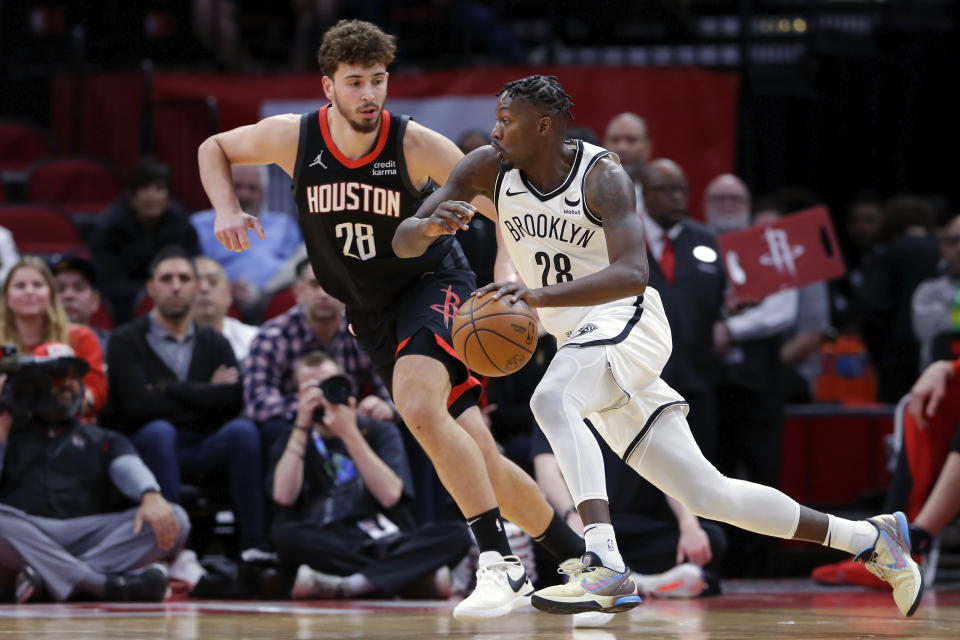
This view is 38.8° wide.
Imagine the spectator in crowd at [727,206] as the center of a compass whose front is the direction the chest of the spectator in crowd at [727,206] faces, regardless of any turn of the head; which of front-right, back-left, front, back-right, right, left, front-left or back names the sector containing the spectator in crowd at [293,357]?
front-right

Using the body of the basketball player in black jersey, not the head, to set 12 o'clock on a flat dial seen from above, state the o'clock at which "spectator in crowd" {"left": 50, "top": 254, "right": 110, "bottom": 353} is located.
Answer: The spectator in crowd is roughly at 5 o'clock from the basketball player in black jersey.

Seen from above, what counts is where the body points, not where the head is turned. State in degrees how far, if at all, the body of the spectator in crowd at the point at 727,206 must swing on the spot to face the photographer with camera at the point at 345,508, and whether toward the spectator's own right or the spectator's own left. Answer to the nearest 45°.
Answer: approximately 45° to the spectator's own right

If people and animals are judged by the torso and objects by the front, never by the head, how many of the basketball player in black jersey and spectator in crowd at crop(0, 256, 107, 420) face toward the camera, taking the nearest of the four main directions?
2

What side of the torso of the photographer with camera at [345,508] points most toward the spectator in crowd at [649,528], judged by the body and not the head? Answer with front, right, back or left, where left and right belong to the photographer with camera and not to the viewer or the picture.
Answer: left

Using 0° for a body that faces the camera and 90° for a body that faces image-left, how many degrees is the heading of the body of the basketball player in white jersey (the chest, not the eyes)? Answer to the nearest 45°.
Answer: approximately 45°

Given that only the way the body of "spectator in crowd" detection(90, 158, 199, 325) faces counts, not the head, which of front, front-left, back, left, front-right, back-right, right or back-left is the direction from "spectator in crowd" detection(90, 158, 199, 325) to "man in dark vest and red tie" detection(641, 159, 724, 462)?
front-left

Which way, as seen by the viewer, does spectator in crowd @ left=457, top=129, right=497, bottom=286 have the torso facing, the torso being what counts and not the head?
toward the camera

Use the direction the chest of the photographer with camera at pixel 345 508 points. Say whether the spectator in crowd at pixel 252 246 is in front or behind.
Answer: behind

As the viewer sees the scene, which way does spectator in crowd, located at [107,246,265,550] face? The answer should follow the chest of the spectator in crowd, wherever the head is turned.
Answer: toward the camera

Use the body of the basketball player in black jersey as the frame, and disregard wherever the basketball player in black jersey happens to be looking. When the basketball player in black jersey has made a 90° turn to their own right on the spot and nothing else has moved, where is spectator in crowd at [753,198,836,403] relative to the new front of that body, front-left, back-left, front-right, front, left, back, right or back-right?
back-right
